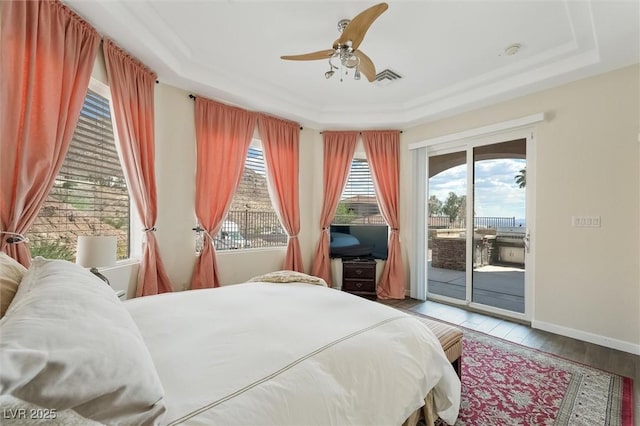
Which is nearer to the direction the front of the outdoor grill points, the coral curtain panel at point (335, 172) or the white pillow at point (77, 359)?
the white pillow

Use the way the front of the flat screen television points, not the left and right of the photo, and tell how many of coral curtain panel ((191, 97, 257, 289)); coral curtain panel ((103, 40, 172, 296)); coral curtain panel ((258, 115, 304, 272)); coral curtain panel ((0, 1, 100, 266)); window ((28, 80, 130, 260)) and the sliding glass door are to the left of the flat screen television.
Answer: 1

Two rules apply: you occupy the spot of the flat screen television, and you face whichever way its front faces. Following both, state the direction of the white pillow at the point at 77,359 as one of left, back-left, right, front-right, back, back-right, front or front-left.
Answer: front

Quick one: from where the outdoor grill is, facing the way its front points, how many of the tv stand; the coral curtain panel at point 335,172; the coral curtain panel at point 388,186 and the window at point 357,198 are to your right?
4

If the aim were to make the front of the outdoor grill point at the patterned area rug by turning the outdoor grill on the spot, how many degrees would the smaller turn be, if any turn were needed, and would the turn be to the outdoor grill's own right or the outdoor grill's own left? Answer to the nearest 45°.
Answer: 0° — it already faces it

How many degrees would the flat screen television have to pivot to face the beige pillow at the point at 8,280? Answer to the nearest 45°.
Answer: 0° — it already faces it

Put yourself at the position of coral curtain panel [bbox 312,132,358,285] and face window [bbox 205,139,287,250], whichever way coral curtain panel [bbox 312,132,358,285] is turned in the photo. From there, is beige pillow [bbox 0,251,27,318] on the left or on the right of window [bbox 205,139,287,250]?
left

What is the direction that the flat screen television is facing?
toward the camera

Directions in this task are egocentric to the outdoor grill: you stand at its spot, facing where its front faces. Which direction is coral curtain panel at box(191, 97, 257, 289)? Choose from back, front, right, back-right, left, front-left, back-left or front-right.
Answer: front-right

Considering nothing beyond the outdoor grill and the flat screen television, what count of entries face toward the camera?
2

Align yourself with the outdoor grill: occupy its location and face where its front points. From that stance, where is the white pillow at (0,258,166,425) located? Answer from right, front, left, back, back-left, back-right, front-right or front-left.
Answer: front
